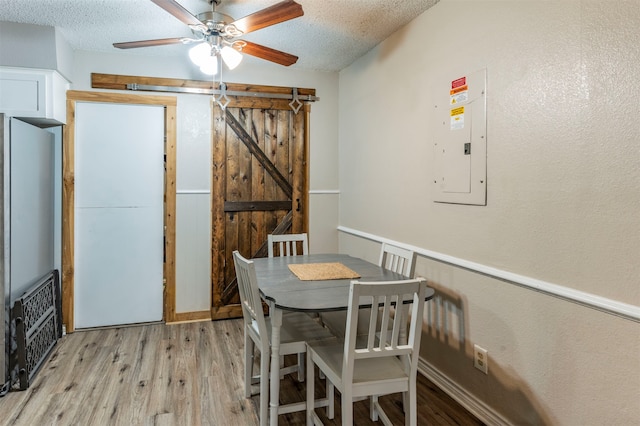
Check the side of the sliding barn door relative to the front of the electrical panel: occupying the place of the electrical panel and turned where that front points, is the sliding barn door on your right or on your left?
on your right

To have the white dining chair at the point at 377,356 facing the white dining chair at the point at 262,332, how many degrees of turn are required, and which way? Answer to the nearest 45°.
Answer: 0° — it already faces it

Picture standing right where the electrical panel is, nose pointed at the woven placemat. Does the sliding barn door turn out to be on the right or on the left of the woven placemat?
right

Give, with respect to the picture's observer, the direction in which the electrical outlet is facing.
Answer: facing the viewer and to the left of the viewer

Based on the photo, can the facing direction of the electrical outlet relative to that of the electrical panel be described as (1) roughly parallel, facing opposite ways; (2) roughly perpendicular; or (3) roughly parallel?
roughly parallel

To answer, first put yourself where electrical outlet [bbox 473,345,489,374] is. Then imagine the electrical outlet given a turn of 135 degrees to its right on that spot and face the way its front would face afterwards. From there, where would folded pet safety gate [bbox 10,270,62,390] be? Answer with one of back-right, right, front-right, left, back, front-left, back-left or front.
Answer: left

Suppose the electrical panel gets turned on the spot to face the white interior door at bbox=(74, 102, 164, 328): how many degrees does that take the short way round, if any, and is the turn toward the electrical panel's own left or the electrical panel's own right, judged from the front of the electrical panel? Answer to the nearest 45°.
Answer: approximately 45° to the electrical panel's own right

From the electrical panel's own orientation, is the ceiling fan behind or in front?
in front

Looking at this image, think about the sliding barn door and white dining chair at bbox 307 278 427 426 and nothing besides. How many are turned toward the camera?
1

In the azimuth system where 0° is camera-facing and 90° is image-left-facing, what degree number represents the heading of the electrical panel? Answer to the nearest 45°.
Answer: approximately 45°

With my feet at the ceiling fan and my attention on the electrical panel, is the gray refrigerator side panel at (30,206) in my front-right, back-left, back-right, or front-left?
back-left

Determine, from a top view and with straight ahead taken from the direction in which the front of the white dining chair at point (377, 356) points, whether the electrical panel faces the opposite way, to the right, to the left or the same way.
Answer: to the left

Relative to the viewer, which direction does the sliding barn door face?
toward the camera

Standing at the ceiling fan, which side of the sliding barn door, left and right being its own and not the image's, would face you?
front

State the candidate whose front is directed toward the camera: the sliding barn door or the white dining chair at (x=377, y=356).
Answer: the sliding barn door

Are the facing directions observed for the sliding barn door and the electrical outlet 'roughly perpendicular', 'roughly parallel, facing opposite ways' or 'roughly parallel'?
roughly perpendicular
